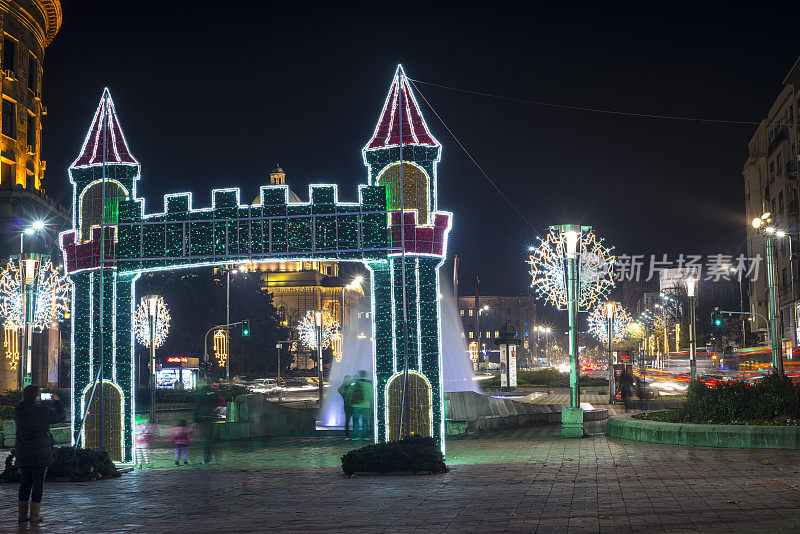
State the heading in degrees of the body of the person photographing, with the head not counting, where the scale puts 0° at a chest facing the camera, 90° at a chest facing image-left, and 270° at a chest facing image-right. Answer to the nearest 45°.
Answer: approximately 225°

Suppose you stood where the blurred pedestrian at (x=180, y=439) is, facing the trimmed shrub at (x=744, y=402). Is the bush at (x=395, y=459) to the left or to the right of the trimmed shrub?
right

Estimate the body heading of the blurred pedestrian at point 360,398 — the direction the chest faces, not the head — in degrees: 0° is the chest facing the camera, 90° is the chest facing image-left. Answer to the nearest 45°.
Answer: approximately 180°

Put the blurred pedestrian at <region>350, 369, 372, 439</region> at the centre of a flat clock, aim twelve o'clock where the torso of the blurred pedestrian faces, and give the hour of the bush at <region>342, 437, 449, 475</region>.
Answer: The bush is roughly at 6 o'clock from the blurred pedestrian.

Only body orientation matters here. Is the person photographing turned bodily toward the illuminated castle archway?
yes

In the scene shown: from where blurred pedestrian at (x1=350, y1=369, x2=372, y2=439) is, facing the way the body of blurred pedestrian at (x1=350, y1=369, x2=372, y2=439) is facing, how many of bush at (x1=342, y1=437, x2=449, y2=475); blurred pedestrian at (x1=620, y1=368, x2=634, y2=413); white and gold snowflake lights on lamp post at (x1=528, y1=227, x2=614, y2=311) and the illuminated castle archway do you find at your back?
2

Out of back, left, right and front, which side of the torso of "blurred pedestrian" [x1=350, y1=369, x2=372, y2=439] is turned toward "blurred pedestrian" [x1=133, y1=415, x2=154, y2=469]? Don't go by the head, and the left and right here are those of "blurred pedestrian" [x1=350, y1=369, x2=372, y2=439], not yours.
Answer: left

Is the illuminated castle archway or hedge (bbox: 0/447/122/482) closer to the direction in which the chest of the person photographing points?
the illuminated castle archway

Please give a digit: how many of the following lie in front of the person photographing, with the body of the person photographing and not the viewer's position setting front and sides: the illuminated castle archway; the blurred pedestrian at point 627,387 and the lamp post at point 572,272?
3

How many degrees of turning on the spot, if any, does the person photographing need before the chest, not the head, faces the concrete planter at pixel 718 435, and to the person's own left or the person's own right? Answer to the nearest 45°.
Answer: approximately 45° to the person's own right

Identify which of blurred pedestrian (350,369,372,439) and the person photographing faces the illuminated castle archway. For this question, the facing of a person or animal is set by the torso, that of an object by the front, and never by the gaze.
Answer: the person photographing

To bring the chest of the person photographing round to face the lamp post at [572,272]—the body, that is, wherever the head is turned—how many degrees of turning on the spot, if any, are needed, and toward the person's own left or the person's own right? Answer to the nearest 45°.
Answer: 0° — they already face it
